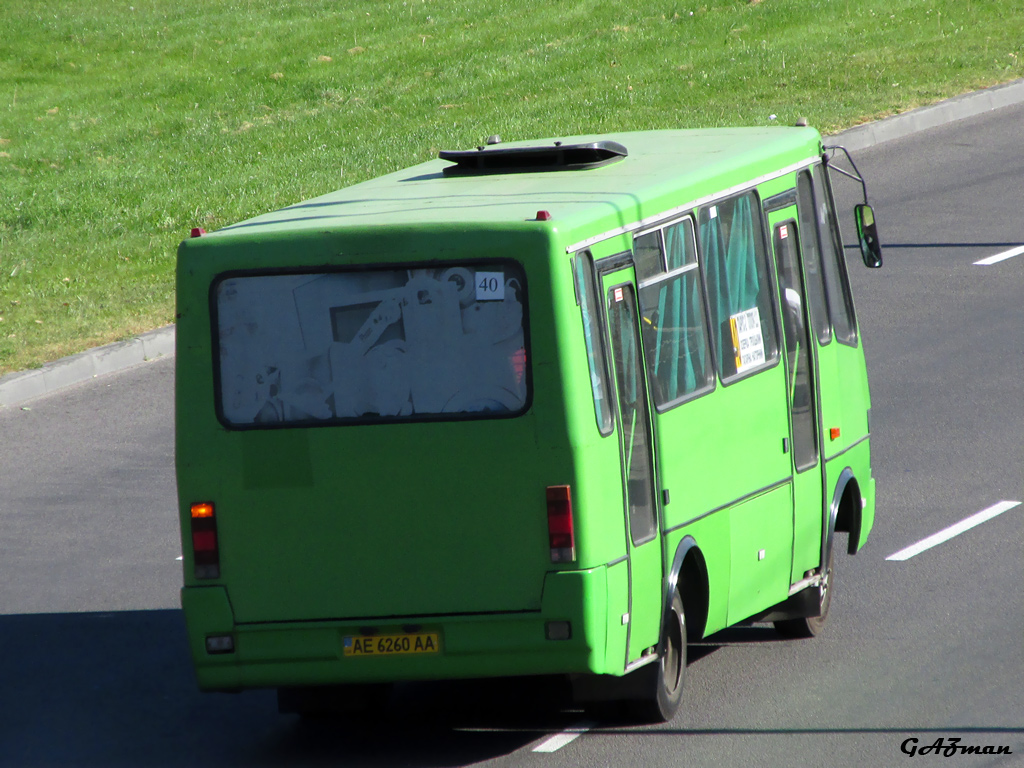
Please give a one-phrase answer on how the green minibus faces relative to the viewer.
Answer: facing away from the viewer and to the right of the viewer
